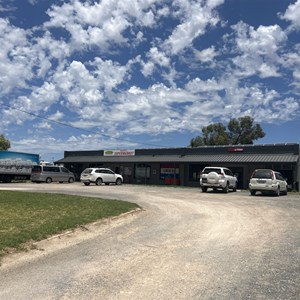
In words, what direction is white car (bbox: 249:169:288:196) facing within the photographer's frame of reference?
facing away from the viewer and to the right of the viewer

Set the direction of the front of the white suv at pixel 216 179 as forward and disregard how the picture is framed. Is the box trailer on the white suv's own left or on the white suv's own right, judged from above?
on the white suv's own left

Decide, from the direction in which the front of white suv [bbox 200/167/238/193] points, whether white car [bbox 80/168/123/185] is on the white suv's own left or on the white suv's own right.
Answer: on the white suv's own left

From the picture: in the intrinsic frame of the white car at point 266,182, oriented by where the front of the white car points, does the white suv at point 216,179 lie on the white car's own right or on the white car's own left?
on the white car's own left

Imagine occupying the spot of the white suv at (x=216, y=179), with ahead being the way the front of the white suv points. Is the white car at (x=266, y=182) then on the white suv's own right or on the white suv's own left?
on the white suv's own right

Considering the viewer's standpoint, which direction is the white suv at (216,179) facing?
facing away from the viewer and to the right of the viewer
